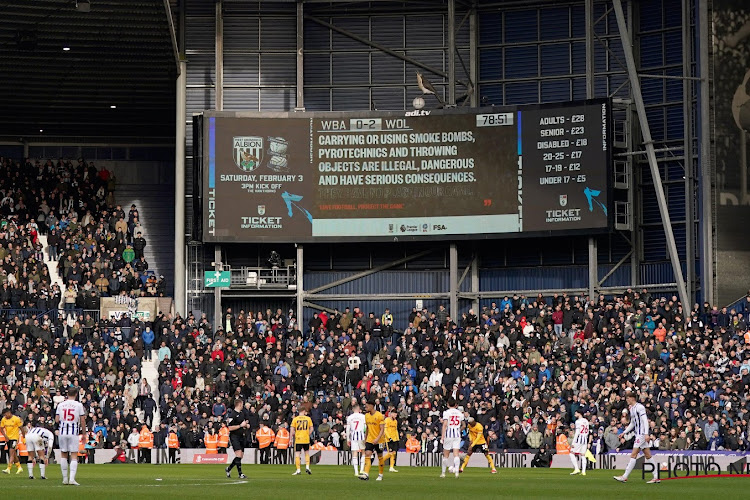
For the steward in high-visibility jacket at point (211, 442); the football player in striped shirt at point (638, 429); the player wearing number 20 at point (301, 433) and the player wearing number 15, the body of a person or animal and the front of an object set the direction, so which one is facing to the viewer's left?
the football player in striped shirt

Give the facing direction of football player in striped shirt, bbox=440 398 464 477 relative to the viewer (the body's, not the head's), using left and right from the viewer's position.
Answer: facing away from the viewer

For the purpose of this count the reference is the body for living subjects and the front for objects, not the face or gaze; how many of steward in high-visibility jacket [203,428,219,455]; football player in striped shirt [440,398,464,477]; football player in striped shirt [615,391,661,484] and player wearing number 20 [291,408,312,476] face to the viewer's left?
1

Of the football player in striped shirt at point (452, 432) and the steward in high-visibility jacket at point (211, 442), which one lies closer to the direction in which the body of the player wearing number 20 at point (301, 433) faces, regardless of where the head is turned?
the steward in high-visibility jacket

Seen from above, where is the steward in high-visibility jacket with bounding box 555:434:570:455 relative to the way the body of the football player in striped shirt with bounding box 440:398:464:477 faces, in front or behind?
in front

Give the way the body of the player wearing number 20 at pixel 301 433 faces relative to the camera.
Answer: away from the camera

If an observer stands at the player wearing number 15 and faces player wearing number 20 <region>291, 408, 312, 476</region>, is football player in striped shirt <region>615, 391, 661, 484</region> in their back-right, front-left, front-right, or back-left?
front-right

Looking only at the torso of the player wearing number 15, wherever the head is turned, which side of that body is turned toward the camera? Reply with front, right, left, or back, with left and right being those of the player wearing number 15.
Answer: back

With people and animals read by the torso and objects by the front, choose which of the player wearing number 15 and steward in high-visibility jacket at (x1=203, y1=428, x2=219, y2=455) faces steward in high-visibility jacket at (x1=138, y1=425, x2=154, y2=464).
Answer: the player wearing number 15

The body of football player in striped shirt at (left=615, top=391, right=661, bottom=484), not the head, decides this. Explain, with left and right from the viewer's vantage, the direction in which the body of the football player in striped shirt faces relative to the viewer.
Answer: facing to the left of the viewer

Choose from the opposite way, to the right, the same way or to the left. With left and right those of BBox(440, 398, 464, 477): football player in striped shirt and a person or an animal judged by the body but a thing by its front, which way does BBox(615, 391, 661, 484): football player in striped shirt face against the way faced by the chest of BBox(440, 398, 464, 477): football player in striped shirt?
to the left
